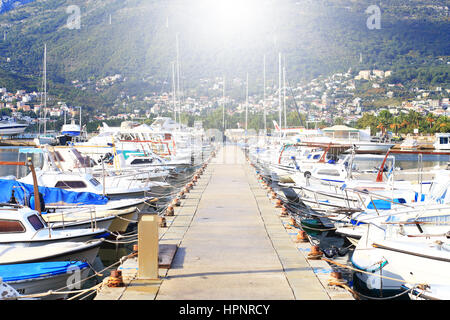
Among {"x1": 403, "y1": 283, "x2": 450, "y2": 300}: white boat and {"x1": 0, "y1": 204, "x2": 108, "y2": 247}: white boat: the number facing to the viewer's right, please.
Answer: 1
